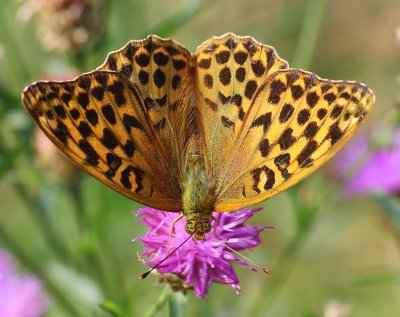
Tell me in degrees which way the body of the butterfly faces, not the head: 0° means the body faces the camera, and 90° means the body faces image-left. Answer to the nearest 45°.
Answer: approximately 0°
